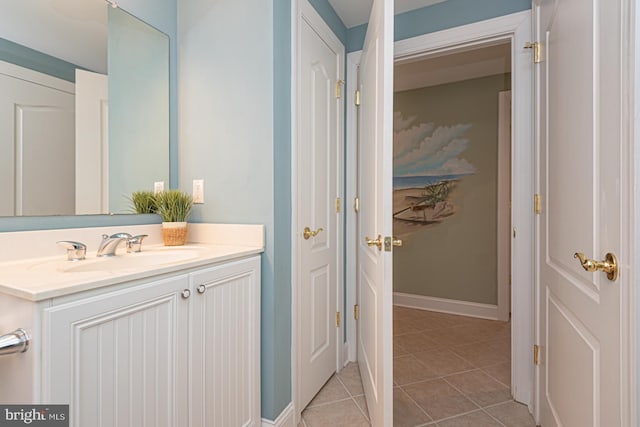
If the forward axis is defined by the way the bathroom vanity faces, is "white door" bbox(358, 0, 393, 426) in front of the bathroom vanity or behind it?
in front

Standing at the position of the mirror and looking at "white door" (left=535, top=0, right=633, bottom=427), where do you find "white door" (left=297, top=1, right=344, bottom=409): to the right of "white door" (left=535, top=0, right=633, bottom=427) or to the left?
left

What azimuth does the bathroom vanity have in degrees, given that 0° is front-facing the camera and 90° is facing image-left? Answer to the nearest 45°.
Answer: approximately 315°
